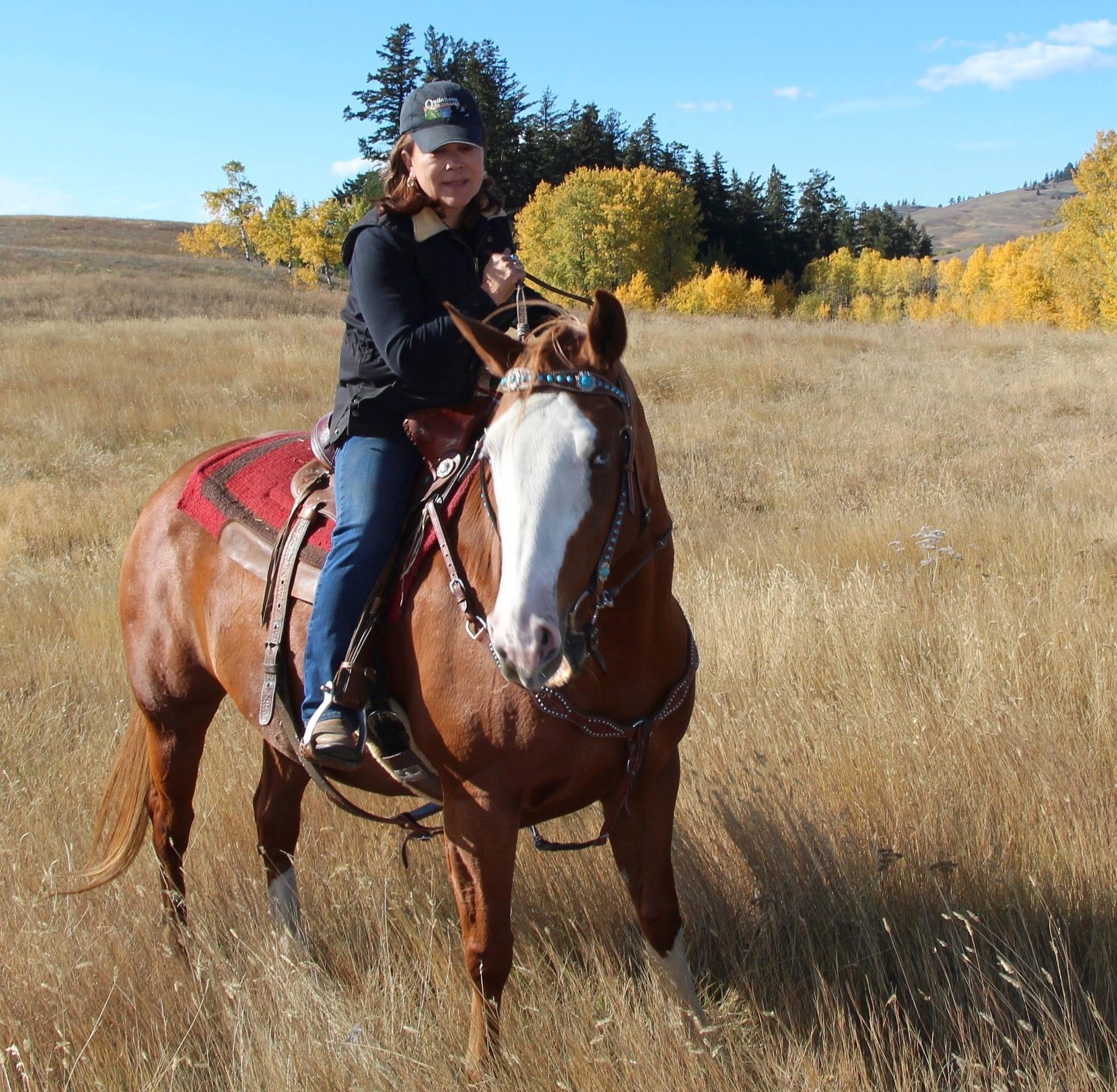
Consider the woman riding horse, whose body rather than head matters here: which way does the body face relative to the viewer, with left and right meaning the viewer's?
facing the viewer and to the right of the viewer

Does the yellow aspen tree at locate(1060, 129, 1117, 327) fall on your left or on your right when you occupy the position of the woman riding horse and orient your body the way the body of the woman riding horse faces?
on your left

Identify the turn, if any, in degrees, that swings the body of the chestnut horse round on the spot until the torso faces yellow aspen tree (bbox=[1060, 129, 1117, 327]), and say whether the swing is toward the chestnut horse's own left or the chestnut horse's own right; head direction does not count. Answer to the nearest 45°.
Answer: approximately 90° to the chestnut horse's own left
